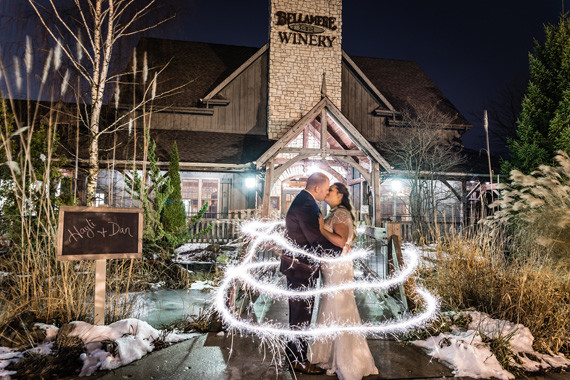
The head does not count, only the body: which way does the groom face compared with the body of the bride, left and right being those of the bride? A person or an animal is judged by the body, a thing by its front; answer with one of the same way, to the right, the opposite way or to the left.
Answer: the opposite way

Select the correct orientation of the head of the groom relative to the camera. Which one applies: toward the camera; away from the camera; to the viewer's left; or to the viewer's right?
to the viewer's right

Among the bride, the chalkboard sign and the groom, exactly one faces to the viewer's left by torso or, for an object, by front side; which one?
the bride

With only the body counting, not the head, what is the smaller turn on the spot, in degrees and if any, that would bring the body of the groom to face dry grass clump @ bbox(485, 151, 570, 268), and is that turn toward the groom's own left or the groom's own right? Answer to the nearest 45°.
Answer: approximately 45° to the groom's own left

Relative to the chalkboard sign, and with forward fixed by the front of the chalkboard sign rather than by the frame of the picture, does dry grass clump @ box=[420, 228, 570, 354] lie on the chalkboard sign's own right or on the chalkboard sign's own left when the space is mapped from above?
on the chalkboard sign's own left

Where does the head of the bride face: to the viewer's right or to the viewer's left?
to the viewer's left

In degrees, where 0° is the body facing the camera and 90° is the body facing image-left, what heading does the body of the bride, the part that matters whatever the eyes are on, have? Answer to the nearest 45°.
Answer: approximately 90°

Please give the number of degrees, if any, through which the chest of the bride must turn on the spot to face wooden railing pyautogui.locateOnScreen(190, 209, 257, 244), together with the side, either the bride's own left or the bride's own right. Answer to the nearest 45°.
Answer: approximately 45° to the bride's own right

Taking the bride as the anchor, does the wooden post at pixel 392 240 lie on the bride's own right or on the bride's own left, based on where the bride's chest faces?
on the bride's own right

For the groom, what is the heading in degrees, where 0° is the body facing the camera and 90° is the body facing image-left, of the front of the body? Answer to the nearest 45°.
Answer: approximately 270°

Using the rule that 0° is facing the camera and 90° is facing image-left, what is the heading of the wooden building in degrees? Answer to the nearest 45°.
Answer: approximately 0°

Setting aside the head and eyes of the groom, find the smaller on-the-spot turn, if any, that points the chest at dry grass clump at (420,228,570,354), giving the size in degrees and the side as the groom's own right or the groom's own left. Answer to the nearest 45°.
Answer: approximately 45° to the groom's own left
